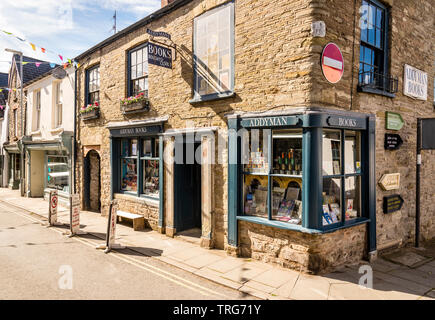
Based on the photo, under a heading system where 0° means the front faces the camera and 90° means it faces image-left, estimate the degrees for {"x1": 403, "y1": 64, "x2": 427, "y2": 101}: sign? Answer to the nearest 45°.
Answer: approximately 315°

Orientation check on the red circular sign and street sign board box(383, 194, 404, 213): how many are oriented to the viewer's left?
0

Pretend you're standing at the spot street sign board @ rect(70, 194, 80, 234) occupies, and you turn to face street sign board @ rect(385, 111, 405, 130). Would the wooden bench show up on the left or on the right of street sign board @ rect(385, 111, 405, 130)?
left

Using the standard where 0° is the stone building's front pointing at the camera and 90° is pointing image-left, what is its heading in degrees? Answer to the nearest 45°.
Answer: approximately 45°

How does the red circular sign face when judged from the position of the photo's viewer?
facing the viewer and to the right of the viewer

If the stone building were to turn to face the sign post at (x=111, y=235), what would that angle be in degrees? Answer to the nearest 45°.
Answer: approximately 45° to its right

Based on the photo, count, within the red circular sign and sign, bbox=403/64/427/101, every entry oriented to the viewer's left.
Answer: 0

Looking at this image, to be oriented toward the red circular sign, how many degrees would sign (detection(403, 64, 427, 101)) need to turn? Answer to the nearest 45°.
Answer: approximately 45° to its right

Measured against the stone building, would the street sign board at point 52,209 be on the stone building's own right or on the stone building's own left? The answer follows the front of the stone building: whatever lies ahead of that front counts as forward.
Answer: on the stone building's own right
